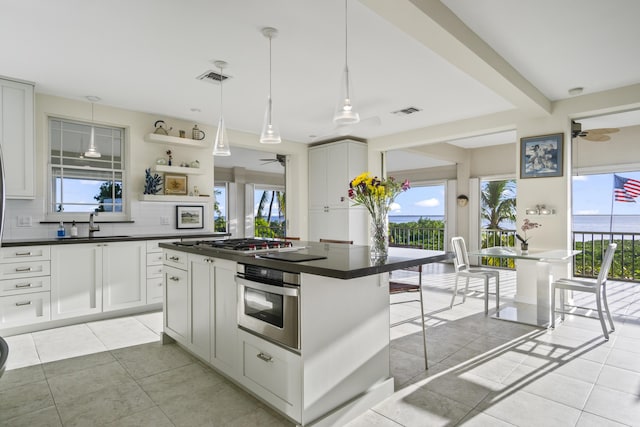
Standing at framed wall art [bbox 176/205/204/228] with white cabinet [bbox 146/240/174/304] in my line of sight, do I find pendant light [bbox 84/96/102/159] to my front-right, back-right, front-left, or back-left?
front-right

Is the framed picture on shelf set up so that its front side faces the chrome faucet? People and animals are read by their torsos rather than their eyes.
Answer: no

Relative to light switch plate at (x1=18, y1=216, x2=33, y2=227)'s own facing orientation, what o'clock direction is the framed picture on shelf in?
The framed picture on shelf is roughly at 9 o'clock from the light switch plate.

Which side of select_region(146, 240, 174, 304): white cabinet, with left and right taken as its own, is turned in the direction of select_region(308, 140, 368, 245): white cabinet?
left

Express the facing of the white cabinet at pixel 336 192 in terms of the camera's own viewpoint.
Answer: facing the viewer and to the left of the viewer

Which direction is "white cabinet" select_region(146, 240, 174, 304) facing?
toward the camera

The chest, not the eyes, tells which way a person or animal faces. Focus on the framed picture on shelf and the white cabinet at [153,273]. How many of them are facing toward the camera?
2

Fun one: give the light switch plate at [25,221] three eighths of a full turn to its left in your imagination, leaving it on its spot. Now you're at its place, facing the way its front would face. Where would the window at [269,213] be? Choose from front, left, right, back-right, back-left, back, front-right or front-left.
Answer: front

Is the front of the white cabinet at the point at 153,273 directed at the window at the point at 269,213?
no

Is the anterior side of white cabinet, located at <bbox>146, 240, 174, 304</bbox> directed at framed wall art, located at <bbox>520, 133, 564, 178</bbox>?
no

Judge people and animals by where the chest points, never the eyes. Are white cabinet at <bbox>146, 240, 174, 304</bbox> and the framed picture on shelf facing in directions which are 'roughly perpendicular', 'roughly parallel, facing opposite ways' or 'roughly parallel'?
roughly parallel

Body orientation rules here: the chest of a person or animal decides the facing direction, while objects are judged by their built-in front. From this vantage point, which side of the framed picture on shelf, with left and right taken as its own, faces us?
front

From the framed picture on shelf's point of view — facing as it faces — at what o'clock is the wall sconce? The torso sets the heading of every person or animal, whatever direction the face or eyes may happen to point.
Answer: The wall sconce is roughly at 10 o'clock from the framed picture on shelf.

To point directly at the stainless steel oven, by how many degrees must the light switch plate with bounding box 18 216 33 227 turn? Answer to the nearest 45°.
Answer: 0° — it already faces it

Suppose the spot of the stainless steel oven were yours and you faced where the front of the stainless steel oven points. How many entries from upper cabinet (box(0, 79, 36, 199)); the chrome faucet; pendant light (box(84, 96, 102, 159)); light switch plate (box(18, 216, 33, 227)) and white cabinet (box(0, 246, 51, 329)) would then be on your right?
5

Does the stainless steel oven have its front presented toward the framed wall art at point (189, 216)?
no

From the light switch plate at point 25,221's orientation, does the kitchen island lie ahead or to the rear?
ahead

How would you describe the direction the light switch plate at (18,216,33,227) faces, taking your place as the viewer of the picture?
facing the viewer

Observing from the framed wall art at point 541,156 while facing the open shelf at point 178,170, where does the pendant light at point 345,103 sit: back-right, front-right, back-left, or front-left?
front-left

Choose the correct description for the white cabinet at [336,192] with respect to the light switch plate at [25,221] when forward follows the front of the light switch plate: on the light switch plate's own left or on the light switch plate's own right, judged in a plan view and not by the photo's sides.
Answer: on the light switch plate's own left

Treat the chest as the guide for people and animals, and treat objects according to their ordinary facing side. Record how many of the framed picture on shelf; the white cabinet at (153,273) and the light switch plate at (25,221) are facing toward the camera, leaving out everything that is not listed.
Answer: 3
